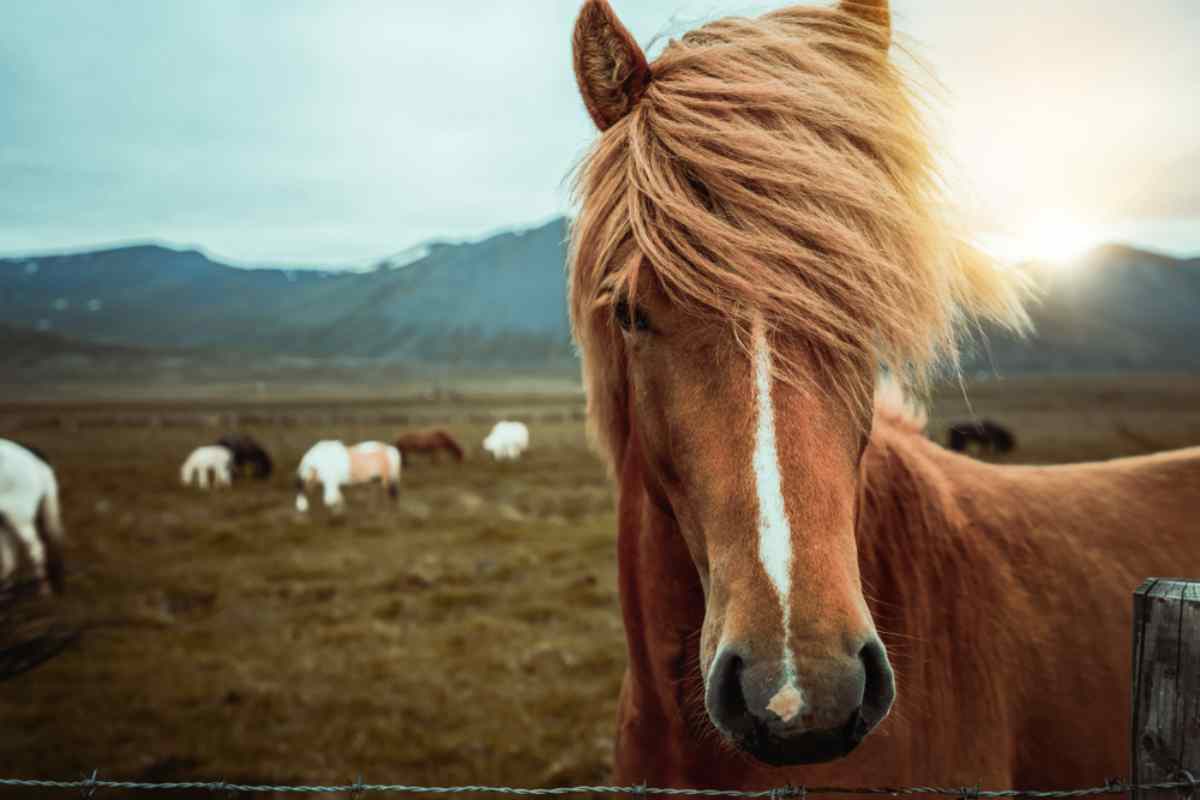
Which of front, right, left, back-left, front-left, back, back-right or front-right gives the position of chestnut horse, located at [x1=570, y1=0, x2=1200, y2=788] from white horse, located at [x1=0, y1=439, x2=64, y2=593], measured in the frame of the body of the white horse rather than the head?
left

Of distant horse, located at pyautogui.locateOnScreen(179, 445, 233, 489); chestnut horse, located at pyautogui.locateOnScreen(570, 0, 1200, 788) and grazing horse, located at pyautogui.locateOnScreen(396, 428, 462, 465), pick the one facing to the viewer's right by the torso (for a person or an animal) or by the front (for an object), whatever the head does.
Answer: the grazing horse

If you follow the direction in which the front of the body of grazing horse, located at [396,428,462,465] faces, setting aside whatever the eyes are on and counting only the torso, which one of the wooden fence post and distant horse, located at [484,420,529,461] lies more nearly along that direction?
the distant horse

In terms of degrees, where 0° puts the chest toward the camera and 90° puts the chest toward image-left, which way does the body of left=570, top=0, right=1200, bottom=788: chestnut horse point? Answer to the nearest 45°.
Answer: approximately 45°

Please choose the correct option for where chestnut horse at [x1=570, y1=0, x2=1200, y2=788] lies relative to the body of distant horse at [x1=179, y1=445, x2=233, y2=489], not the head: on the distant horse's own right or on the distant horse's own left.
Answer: on the distant horse's own left

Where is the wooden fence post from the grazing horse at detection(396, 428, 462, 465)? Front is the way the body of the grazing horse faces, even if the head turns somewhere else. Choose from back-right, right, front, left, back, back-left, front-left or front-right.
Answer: right

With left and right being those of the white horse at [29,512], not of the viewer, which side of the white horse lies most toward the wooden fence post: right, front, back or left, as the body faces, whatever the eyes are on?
left

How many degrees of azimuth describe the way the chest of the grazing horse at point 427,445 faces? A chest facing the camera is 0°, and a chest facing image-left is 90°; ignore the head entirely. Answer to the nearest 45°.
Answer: approximately 270°
